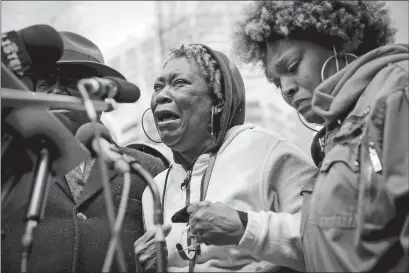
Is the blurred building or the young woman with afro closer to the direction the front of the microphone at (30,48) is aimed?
the young woman with afro

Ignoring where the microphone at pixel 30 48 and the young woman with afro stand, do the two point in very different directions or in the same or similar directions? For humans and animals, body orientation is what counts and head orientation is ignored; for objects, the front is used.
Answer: very different directions

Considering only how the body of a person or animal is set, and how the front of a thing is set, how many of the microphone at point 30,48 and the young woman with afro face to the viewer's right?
1

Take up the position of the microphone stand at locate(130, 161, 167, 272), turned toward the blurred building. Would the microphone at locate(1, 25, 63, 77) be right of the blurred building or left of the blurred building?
left

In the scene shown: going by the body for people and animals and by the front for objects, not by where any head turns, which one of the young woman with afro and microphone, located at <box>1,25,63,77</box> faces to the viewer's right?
the microphone

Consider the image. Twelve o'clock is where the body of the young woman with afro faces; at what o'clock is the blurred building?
The blurred building is roughly at 4 o'clock from the young woman with afro.

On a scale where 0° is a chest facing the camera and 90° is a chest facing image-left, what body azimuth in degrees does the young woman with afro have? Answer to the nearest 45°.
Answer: approximately 45°

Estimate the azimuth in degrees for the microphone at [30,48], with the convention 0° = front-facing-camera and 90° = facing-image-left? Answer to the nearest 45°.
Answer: approximately 270°
